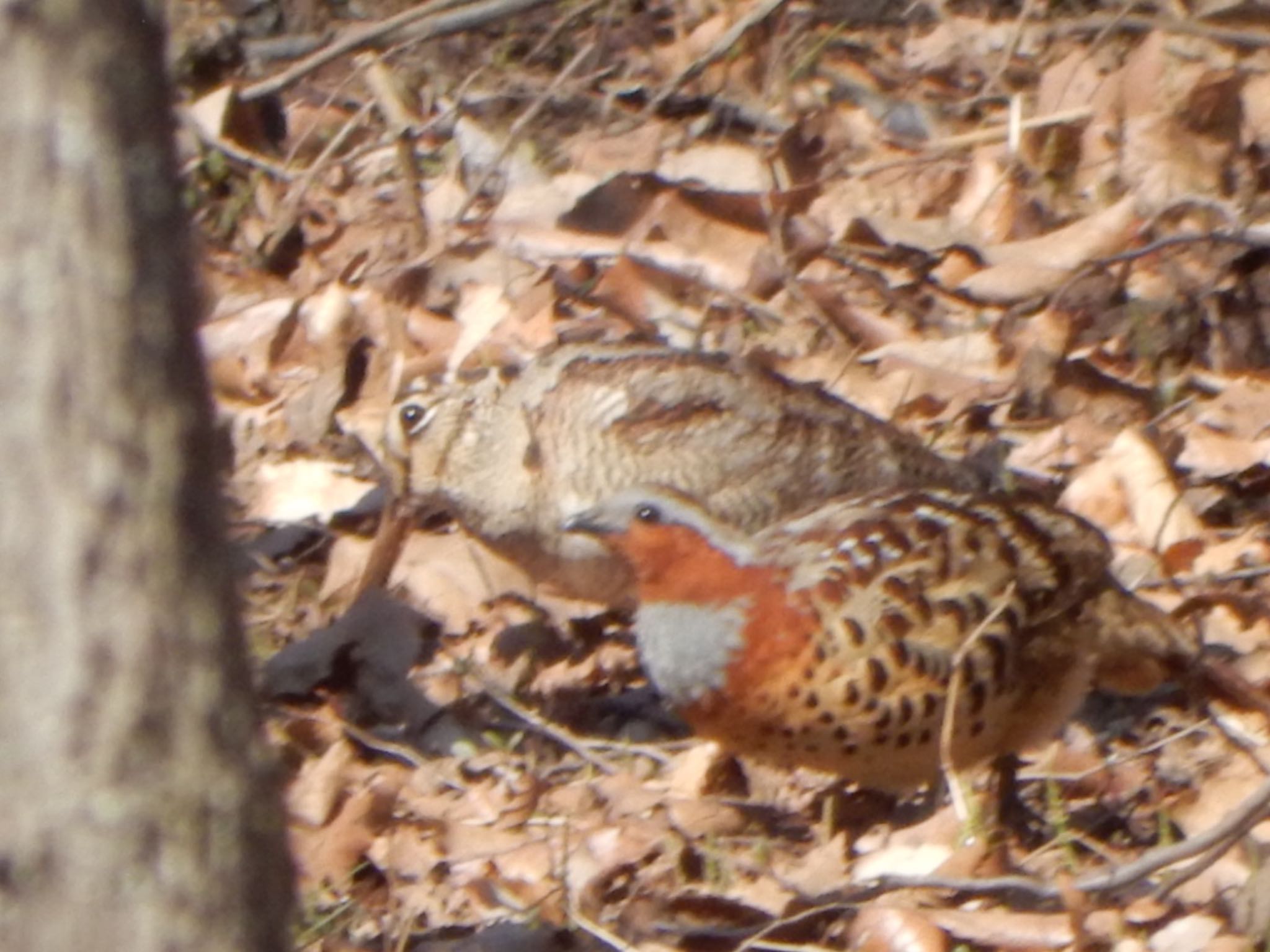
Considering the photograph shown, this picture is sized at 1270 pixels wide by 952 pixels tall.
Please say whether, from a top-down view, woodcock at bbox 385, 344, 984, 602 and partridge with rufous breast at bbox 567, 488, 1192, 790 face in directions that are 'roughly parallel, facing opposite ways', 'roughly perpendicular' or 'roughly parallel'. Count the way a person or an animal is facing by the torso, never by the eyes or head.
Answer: roughly parallel

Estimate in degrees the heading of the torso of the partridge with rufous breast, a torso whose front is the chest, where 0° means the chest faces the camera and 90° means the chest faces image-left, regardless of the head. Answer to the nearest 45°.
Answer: approximately 90°

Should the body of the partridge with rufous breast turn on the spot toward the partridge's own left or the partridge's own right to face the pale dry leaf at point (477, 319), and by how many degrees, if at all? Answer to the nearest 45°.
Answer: approximately 45° to the partridge's own right

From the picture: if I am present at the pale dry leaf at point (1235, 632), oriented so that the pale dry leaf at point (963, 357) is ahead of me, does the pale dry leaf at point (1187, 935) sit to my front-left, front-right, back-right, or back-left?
back-left

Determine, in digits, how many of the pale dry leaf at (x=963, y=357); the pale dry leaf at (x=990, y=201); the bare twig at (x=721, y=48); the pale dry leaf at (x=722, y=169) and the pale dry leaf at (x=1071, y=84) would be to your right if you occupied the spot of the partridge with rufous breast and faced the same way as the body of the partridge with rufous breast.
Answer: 5

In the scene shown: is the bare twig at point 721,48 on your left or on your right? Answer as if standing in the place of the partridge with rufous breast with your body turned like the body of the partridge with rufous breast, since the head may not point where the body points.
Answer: on your right

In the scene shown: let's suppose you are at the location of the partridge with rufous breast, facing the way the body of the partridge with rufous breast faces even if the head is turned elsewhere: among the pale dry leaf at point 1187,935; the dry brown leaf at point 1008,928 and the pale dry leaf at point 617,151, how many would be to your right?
1

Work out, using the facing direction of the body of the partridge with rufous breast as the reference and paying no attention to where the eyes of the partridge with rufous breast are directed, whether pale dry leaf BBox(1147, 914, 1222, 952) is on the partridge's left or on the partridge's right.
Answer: on the partridge's left
